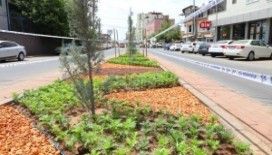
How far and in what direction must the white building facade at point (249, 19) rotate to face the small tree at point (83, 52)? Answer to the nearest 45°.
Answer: approximately 45° to its left

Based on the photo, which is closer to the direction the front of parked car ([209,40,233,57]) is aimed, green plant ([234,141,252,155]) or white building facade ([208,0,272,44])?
the white building facade

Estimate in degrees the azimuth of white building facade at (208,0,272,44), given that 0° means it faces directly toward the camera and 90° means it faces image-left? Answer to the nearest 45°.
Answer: approximately 45°

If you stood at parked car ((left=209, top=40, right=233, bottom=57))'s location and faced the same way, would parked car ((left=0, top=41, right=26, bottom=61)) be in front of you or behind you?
behind

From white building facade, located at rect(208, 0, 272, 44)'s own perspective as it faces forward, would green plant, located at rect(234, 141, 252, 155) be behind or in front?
in front

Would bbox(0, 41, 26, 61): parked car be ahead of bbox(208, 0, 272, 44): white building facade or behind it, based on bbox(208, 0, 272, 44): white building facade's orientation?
ahead

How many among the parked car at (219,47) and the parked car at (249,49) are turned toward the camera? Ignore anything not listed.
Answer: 0

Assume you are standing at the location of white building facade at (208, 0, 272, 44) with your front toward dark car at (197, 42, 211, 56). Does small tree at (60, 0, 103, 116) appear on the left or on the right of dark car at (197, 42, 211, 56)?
left

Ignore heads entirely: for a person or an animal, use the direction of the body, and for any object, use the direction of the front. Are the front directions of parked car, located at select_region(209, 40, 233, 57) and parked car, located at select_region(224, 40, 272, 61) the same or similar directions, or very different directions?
same or similar directions
